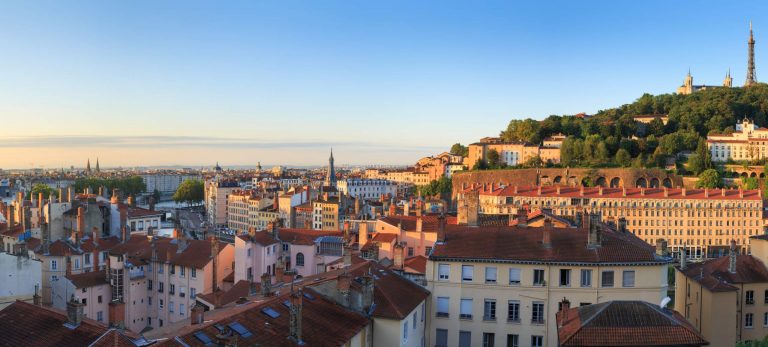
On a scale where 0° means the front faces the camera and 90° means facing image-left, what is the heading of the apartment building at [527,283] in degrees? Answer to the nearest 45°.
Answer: approximately 0°

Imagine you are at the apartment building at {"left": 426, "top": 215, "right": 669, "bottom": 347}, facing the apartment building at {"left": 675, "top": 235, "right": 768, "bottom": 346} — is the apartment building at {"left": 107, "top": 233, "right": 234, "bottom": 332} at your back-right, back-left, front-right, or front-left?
back-left

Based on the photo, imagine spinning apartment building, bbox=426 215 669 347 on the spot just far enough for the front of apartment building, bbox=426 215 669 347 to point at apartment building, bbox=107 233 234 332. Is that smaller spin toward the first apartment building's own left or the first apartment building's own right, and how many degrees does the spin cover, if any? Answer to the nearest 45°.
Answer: approximately 90° to the first apartment building's own right

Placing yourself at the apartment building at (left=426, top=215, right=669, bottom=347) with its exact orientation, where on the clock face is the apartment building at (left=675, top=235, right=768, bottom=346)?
the apartment building at (left=675, top=235, right=768, bottom=346) is roughly at 8 o'clock from the apartment building at (left=426, top=215, right=669, bottom=347).
